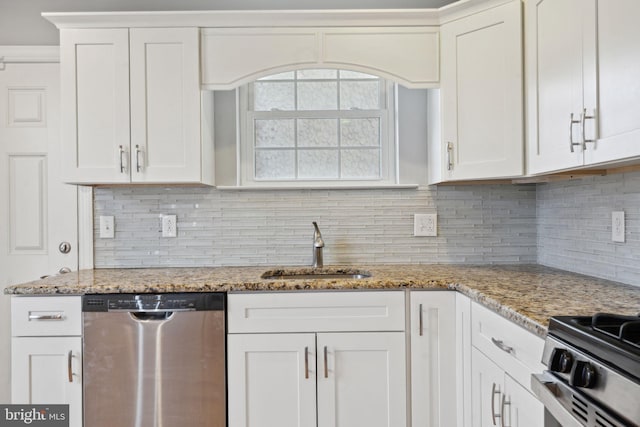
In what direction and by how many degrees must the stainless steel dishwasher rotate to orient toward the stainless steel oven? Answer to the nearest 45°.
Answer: approximately 45° to its left

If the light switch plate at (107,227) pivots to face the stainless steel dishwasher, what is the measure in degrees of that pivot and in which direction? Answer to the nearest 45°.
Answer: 0° — it already faces it

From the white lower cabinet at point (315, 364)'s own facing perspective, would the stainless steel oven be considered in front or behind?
in front

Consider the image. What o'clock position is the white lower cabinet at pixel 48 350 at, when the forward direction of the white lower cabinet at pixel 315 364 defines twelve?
the white lower cabinet at pixel 48 350 is roughly at 3 o'clock from the white lower cabinet at pixel 315 364.

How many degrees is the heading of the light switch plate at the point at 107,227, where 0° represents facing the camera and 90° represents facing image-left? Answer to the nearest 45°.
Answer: approximately 0°

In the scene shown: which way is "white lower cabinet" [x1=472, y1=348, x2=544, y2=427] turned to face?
to the viewer's left

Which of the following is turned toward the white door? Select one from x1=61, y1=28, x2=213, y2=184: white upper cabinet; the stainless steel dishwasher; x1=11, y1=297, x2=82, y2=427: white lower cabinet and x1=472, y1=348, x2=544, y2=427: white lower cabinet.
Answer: x1=472, y1=348, x2=544, y2=427: white lower cabinet

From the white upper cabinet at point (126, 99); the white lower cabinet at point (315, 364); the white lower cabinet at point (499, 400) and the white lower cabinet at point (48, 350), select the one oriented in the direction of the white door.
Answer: the white lower cabinet at point (499, 400)

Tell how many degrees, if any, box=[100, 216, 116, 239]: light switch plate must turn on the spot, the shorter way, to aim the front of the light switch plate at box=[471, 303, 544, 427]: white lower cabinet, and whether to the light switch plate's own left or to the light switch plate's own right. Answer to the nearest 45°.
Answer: approximately 45° to the light switch plate's own left

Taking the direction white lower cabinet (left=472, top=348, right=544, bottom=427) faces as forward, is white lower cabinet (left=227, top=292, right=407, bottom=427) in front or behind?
in front

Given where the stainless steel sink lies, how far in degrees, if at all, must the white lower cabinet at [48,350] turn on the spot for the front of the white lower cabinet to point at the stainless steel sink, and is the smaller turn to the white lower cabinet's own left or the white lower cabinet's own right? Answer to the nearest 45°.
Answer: approximately 90° to the white lower cabinet's own left

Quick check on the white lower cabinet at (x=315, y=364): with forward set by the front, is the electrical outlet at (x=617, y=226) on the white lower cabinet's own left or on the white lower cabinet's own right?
on the white lower cabinet's own left
